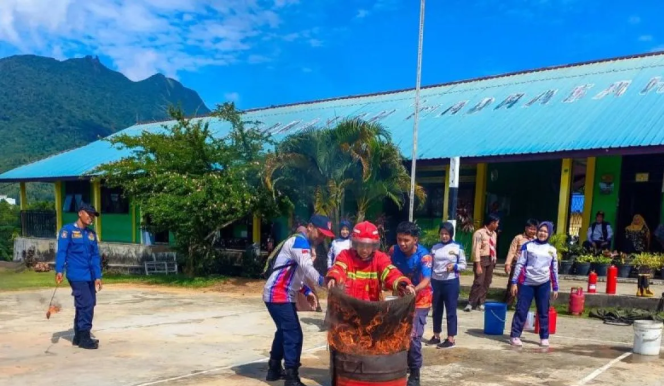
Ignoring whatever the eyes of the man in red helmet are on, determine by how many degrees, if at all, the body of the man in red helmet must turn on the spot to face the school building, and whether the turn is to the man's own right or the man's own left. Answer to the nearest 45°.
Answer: approximately 180°

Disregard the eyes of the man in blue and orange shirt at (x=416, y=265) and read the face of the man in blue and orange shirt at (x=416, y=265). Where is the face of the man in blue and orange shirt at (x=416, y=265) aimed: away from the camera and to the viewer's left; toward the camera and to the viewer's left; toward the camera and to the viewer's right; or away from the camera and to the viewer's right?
toward the camera and to the viewer's left

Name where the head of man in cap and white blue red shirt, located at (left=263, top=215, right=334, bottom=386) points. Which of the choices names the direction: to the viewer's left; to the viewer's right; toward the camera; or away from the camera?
to the viewer's right

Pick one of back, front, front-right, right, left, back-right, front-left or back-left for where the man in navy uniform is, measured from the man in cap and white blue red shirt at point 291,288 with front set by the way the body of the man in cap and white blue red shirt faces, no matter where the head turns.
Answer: back-left

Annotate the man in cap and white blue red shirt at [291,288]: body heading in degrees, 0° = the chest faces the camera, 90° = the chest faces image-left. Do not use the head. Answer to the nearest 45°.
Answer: approximately 270°

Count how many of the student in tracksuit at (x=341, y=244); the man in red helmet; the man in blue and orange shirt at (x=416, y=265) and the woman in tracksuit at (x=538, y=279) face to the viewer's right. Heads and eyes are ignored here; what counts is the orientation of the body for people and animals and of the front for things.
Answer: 0

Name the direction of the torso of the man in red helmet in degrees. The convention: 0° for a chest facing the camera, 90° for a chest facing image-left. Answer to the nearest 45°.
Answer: approximately 0°

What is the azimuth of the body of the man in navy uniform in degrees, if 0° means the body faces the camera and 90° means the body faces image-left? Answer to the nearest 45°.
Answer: approximately 315°

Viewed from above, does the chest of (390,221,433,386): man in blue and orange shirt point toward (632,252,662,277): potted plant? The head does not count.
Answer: no

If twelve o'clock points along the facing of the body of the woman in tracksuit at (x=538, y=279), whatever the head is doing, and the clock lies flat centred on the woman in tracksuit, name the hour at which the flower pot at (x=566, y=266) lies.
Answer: The flower pot is roughly at 6 o'clock from the woman in tracksuit.

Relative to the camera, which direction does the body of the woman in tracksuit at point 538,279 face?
toward the camera

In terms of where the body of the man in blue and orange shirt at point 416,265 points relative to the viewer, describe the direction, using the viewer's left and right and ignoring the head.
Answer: facing the viewer and to the left of the viewer

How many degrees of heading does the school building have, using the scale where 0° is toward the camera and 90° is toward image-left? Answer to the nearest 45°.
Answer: approximately 45°

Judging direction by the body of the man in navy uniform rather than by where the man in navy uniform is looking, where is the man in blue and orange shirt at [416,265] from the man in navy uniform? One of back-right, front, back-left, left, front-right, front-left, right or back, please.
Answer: front

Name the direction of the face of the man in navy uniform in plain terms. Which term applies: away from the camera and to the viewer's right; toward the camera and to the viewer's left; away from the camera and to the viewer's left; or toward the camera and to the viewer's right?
toward the camera and to the viewer's right
